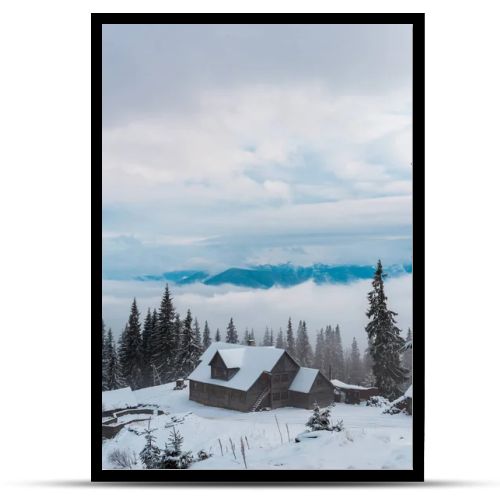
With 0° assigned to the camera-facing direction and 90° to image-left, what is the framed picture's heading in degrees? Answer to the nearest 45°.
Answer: approximately 0°
